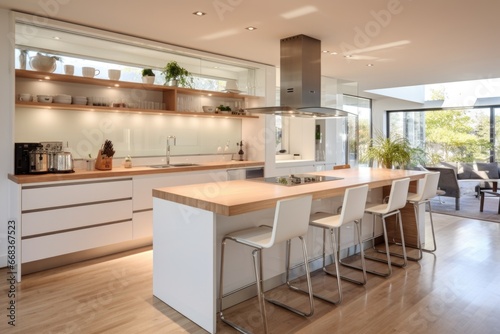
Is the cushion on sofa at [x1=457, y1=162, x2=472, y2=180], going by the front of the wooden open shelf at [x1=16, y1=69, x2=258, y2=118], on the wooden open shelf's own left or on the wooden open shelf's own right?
on the wooden open shelf's own left

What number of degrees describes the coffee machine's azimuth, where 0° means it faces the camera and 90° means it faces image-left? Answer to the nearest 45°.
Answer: approximately 315°

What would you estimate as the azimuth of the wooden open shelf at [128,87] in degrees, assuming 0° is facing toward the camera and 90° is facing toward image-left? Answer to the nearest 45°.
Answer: approximately 315°

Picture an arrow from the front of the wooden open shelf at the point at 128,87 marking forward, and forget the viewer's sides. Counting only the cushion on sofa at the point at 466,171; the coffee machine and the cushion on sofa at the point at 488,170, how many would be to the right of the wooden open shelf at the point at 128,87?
1

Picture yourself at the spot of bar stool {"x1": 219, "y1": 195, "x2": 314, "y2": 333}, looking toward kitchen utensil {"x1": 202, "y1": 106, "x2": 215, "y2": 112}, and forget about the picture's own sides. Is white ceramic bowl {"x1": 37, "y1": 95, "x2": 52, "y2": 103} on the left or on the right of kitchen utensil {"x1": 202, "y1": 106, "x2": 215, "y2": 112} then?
left

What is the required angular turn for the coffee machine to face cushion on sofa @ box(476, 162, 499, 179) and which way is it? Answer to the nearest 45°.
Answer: approximately 45° to its left
